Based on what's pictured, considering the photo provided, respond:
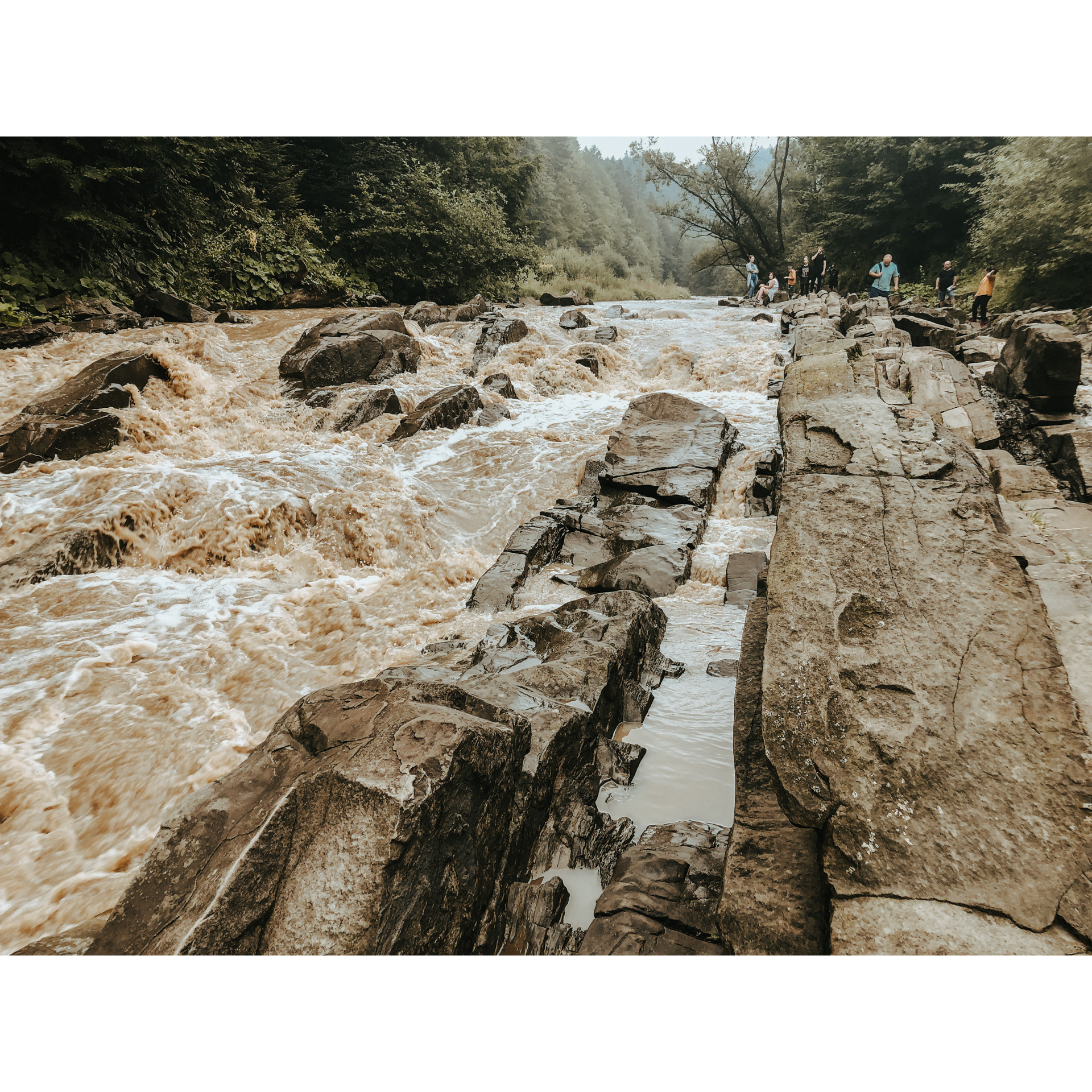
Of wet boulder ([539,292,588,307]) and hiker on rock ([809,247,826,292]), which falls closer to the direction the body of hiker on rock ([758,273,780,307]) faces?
the wet boulder

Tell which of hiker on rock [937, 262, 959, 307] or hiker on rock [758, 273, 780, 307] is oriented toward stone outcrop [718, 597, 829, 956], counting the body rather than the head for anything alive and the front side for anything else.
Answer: hiker on rock [937, 262, 959, 307]

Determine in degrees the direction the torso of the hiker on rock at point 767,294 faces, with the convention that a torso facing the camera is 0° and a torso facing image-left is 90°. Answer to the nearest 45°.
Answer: approximately 90°

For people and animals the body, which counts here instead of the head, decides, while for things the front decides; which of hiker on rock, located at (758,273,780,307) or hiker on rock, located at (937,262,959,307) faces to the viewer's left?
hiker on rock, located at (758,273,780,307)

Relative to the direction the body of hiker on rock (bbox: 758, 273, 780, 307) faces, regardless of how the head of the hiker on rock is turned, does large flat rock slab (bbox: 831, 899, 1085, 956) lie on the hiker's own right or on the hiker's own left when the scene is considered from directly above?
on the hiker's own left

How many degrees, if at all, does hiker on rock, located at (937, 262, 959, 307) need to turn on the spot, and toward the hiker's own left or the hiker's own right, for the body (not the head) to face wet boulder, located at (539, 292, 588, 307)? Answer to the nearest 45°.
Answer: approximately 90° to the hiker's own right

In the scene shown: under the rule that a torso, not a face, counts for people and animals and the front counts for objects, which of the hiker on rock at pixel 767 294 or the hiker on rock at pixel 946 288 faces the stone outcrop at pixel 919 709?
the hiker on rock at pixel 946 288

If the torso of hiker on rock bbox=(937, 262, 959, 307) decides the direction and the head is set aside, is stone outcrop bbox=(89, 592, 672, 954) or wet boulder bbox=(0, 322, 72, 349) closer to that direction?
the stone outcrop

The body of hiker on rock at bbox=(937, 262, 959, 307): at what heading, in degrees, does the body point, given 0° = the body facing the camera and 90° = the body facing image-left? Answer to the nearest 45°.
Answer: approximately 0°

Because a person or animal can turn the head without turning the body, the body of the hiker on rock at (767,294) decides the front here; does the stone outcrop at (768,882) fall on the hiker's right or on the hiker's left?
on the hiker's left
